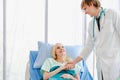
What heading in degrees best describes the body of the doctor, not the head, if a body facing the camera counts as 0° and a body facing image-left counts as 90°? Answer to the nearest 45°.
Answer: approximately 45°

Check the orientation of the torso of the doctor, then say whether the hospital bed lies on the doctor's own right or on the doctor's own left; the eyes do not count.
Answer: on the doctor's own right

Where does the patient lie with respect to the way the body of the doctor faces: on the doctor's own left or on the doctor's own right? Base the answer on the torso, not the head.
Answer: on the doctor's own right

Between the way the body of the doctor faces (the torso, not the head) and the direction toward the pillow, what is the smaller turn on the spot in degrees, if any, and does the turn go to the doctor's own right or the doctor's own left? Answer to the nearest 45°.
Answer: approximately 90° to the doctor's own right
